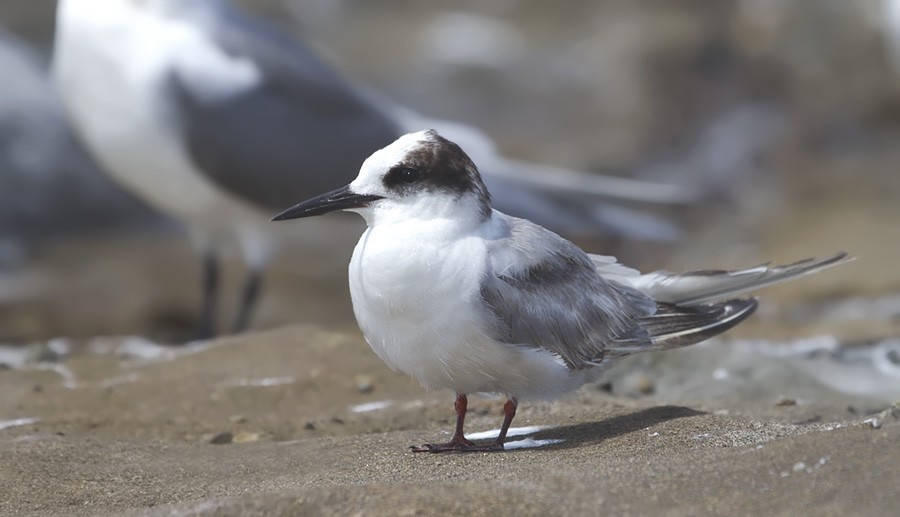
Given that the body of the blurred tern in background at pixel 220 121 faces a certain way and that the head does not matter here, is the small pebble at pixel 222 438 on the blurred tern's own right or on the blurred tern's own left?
on the blurred tern's own left

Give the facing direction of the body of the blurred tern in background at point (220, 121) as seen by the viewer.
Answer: to the viewer's left

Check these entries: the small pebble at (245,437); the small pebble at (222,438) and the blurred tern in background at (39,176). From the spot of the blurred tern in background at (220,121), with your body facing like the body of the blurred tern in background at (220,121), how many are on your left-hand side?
2

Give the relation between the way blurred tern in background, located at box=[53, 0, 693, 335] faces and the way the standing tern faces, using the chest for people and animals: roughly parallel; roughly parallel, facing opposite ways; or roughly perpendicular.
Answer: roughly parallel

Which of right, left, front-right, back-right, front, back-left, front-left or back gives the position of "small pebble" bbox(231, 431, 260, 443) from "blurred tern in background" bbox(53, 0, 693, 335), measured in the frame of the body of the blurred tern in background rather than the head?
left

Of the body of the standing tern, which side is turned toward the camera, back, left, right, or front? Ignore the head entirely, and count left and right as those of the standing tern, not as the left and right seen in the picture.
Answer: left
